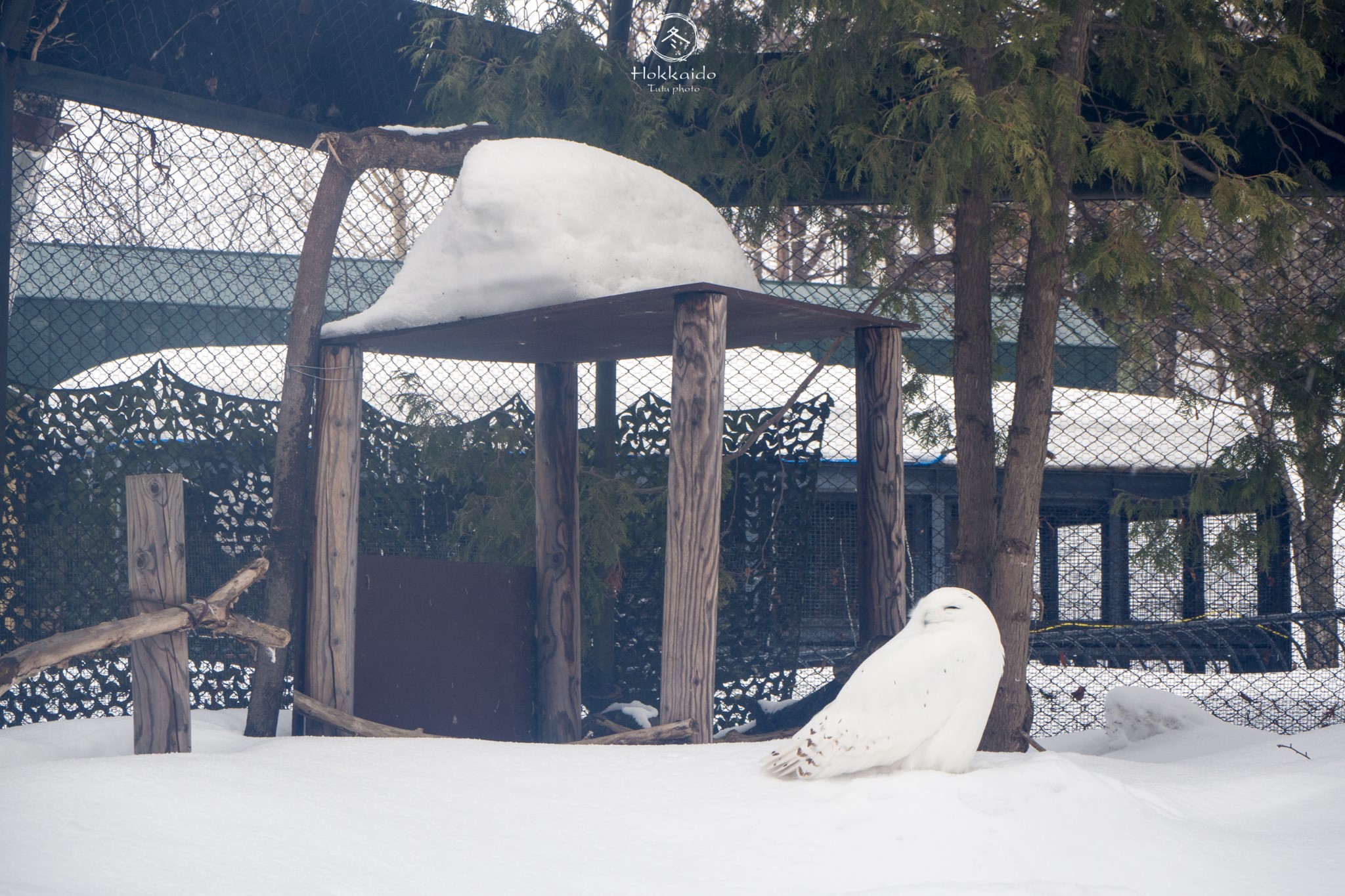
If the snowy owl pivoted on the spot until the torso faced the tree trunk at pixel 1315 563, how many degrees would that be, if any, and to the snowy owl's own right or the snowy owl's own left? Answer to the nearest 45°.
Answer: approximately 45° to the snowy owl's own left

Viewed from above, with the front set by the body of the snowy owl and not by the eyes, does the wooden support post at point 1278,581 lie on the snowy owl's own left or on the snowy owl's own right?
on the snowy owl's own left

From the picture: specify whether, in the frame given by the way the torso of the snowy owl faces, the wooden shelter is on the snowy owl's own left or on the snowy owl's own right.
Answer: on the snowy owl's own left

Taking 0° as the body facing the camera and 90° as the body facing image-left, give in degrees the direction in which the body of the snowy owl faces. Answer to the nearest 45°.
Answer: approximately 270°

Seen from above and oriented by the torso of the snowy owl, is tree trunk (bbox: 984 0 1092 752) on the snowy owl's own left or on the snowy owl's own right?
on the snowy owl's own left

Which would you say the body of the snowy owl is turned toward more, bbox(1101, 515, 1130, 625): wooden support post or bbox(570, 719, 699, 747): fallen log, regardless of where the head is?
the wooden support post

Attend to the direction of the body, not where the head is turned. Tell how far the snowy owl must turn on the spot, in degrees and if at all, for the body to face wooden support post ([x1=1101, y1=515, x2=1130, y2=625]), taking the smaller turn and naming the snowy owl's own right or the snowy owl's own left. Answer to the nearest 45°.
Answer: approximately 90° to the snowy owl's own left

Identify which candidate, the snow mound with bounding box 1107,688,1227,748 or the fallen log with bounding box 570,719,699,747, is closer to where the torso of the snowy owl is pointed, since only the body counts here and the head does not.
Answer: the snow mound
